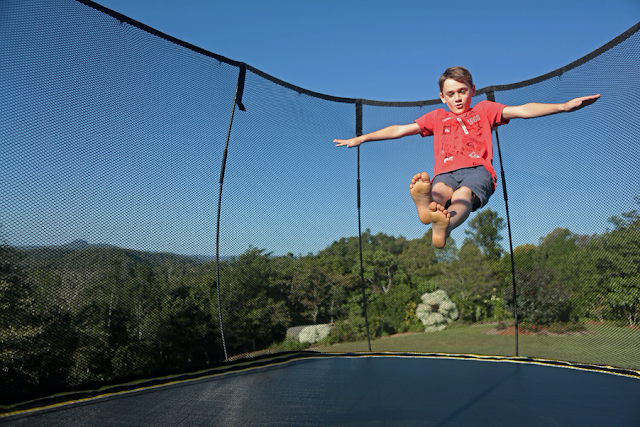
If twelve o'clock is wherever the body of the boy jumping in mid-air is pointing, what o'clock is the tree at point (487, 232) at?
The tree is roughly at 6 o'clock from the boy jumping in mid-air.

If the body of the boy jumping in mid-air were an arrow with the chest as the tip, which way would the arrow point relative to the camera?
toward the camera

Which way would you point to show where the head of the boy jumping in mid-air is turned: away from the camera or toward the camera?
toward the camera
